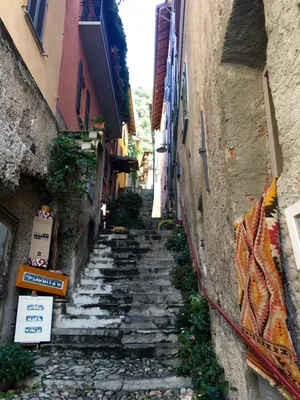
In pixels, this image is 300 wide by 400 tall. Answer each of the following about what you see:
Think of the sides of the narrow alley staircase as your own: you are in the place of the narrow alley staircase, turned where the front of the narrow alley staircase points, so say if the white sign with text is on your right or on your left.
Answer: on your right

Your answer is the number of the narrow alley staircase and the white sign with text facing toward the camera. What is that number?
2

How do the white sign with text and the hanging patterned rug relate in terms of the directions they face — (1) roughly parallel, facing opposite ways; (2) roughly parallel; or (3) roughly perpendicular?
roughly perpendicular

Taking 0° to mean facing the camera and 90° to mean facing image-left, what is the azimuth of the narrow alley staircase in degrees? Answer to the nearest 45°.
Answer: approximately 0°

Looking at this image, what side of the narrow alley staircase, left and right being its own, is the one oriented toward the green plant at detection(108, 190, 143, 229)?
back

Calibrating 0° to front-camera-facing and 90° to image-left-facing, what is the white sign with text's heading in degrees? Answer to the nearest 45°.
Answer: approximately 0°

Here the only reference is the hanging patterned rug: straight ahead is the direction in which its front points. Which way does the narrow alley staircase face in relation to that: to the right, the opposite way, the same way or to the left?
to the left
